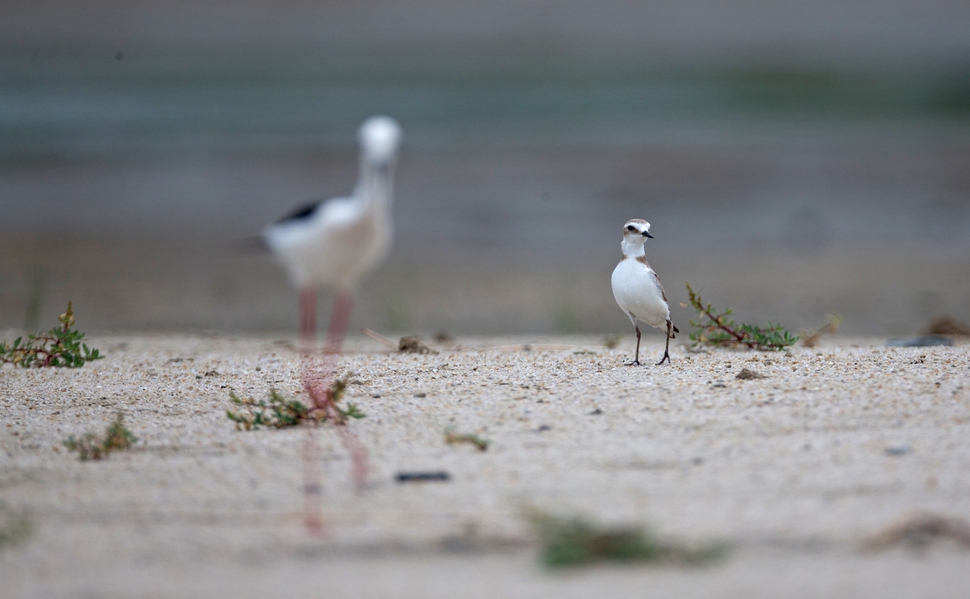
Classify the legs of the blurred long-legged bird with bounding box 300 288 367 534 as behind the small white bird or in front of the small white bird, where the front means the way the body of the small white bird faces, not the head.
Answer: in front

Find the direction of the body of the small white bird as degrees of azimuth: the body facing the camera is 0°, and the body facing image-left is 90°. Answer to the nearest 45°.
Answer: approximately 45°

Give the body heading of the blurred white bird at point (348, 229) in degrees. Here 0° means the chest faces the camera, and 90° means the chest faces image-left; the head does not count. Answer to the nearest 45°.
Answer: approximately 315°

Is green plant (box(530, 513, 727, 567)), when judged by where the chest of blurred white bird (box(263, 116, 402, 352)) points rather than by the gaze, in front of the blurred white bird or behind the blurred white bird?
in front

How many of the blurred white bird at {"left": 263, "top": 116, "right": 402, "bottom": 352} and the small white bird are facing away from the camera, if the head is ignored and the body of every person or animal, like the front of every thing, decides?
0
